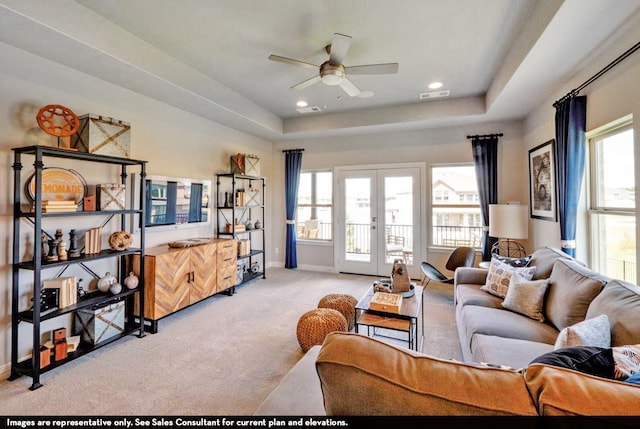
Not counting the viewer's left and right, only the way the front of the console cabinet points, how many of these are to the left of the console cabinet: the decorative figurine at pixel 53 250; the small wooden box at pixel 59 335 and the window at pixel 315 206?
1

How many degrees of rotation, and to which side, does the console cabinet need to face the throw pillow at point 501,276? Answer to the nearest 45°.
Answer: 0° — it already faces it

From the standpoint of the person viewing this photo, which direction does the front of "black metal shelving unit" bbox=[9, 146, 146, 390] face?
facing the viewer and to the right of the viewer

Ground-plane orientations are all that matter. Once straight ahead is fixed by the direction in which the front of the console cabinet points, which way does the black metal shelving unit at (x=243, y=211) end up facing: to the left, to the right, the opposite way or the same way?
the same way

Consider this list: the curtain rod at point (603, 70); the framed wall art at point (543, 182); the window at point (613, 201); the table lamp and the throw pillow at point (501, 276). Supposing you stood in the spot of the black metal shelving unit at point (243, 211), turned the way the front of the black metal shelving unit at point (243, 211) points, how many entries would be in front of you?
5

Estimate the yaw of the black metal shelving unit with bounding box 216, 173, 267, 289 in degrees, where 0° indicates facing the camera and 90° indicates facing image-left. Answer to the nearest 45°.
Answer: approximately 315°

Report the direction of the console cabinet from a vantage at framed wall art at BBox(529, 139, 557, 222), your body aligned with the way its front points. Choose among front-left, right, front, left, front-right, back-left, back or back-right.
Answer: front

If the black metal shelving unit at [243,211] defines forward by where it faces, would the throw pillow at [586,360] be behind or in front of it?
in front

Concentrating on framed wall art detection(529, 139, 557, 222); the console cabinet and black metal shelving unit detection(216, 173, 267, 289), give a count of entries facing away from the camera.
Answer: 0

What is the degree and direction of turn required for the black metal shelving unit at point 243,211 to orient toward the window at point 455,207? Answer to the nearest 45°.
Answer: approximately 45° to its left

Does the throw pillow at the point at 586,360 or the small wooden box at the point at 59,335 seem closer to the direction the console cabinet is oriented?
the throw pillow

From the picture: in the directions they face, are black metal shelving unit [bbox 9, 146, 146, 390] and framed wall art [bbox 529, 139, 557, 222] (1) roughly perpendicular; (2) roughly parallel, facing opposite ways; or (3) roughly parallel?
roughly parallel, facing opposite ways

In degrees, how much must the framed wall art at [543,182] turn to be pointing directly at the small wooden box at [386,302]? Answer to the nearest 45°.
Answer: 0° — it already faces it

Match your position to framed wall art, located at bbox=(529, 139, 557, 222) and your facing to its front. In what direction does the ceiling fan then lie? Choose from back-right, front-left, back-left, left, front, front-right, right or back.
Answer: front

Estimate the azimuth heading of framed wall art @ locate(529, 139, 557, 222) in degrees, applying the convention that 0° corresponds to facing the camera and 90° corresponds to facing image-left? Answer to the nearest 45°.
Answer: approximately 45°

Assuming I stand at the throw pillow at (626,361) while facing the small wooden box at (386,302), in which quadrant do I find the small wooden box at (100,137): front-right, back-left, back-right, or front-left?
front-left

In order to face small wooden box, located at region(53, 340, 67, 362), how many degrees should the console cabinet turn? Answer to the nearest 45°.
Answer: approximately 90° to its right
